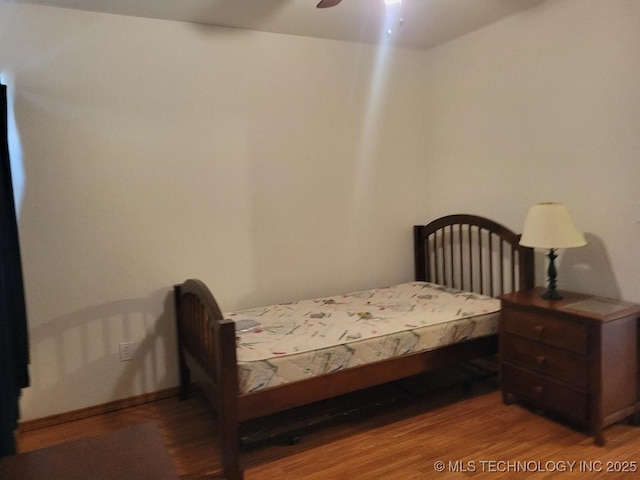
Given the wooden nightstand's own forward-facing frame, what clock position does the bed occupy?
The bed is roughly at 1 o'clock from the wooden nightstand.

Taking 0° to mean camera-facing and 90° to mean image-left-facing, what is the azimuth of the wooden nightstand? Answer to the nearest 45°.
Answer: approximately 45°

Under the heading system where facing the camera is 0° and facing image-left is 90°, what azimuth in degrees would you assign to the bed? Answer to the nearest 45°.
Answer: approximately 45°

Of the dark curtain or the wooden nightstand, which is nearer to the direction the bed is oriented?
the dark curtain

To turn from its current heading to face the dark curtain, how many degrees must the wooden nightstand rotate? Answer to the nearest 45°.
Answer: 0° — it already faces it
